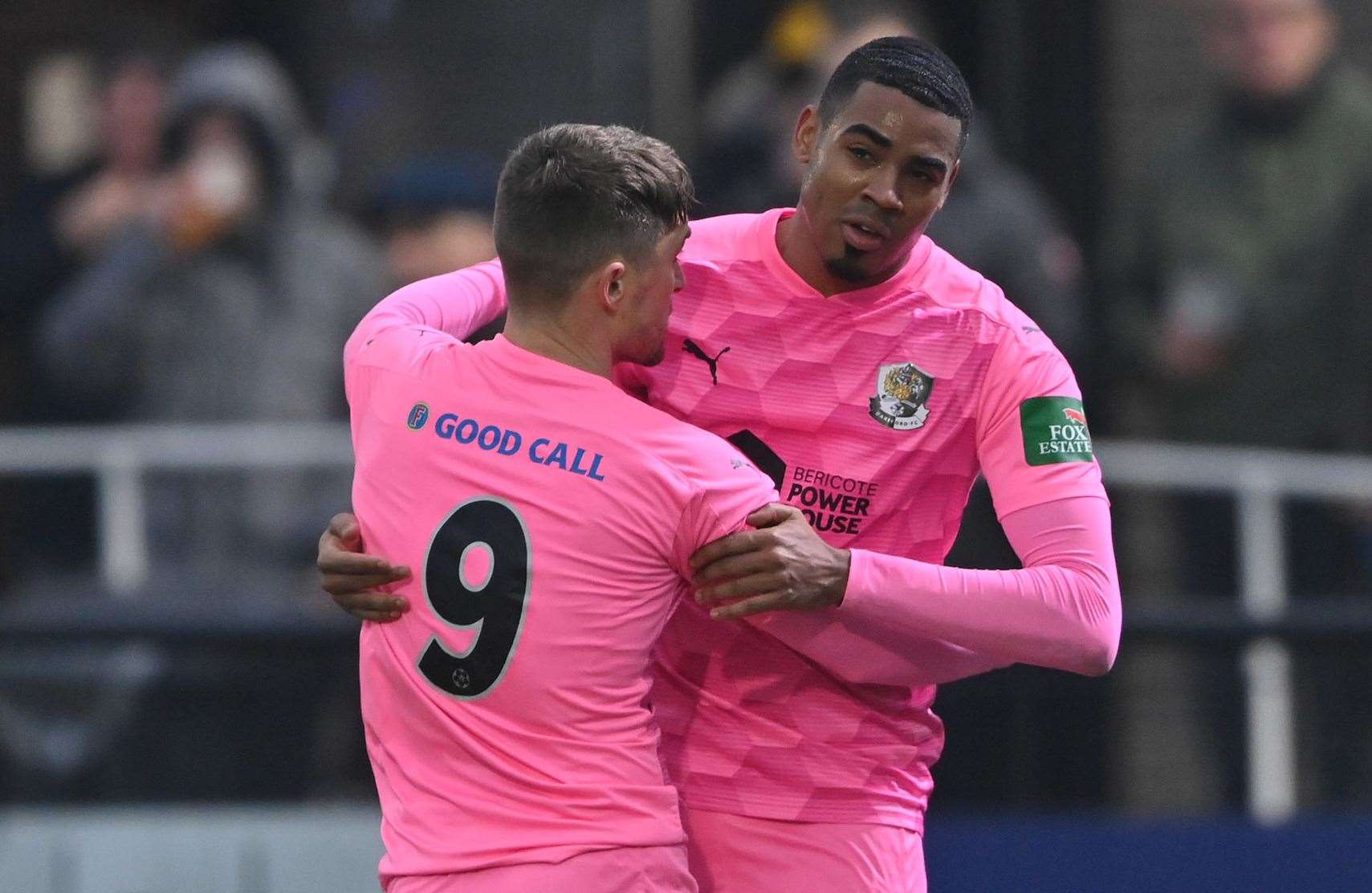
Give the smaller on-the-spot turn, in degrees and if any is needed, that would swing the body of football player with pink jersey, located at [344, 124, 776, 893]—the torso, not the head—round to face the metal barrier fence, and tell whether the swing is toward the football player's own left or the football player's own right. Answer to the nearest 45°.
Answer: approximately 45° to the football player's own left

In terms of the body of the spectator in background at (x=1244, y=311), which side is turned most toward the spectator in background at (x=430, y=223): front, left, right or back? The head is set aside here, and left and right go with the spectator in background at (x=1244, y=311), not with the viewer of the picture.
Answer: right

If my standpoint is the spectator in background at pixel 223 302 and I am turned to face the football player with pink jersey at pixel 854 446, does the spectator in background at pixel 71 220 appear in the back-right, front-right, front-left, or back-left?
back-right

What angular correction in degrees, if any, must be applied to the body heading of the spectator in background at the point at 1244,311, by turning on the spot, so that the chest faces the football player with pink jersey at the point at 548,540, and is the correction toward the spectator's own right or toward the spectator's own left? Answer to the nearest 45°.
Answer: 0° — they already face them

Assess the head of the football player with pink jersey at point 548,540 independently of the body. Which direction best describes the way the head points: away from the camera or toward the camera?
away from the camera

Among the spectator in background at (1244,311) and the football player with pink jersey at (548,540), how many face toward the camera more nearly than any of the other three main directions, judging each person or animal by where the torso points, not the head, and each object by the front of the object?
1

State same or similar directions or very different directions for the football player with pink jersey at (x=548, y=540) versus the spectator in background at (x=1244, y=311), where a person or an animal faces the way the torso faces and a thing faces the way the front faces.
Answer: very different directions

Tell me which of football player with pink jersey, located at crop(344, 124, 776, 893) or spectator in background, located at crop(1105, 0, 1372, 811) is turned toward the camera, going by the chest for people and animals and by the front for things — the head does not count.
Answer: the spectator in background

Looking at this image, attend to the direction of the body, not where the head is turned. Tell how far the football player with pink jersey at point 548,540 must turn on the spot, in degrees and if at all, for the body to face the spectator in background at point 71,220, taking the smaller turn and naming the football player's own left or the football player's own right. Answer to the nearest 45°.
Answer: approximately 45° to the football player's own left

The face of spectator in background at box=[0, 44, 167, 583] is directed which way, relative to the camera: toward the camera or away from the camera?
toward the camera

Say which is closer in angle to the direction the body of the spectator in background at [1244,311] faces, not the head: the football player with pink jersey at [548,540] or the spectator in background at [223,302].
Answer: the football player with pink jersey

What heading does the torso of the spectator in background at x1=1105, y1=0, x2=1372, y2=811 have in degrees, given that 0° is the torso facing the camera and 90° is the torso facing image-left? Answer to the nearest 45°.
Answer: approximately 0°

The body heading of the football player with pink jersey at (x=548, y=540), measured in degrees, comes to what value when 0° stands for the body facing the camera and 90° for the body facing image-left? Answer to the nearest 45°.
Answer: approximately 225°

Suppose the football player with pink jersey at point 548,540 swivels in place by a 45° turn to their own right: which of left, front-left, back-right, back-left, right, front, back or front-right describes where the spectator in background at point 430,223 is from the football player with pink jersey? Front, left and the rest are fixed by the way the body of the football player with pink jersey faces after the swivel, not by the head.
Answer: left

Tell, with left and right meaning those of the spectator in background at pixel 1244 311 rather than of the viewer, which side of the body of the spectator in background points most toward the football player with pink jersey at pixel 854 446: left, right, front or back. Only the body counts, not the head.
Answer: front
